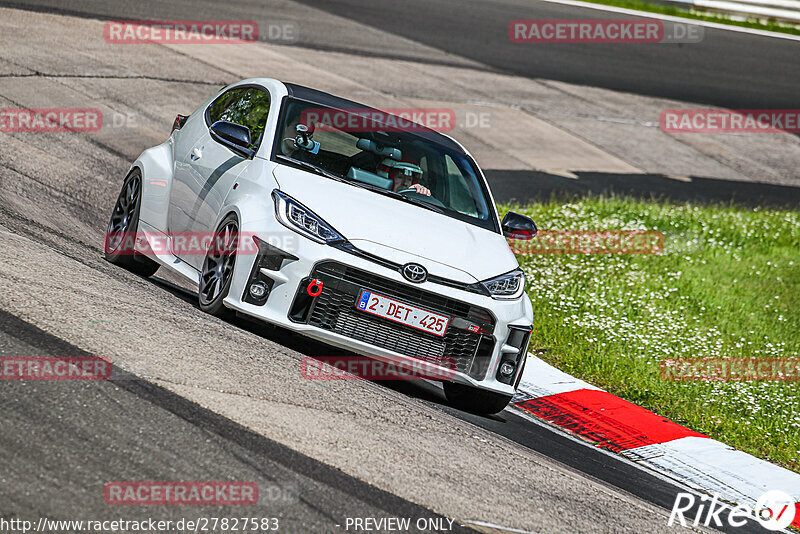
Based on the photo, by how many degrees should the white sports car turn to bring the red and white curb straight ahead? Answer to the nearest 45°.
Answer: approximately 45° to its left

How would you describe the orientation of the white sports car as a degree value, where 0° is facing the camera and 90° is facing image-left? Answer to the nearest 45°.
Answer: approximately 315°
